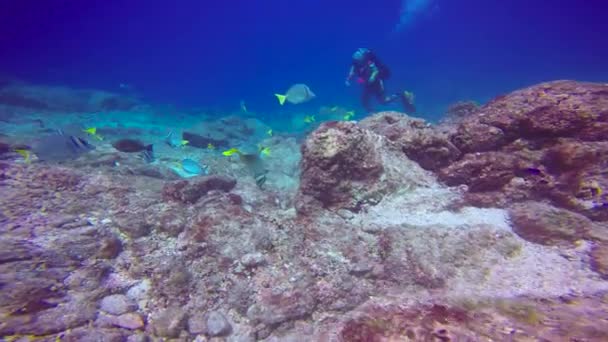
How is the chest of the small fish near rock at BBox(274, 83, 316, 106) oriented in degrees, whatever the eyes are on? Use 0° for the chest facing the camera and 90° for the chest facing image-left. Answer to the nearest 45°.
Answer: approximately 270°

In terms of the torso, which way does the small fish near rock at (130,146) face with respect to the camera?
to the viewer's left

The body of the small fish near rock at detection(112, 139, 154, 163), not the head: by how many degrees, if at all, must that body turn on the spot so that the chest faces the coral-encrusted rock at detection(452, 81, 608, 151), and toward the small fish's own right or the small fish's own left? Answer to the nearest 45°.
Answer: approximately 135° to the small fish's own left

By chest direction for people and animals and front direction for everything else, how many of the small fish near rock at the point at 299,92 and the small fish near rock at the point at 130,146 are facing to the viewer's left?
1

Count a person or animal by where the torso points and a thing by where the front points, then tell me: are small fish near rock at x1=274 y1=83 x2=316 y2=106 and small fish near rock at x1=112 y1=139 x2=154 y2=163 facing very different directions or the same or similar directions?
very different directions

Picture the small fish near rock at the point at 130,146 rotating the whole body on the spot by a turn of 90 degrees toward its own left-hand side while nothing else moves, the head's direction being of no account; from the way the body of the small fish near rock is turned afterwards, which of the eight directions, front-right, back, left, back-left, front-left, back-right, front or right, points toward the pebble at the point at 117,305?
front

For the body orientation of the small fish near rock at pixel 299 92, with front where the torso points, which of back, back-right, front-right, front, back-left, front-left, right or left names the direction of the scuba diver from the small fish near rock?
front-left

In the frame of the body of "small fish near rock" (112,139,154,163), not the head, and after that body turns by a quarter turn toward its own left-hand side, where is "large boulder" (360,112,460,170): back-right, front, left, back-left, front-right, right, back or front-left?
front-left

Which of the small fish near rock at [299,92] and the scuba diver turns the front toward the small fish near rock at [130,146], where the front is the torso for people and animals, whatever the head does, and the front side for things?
the scuba diver

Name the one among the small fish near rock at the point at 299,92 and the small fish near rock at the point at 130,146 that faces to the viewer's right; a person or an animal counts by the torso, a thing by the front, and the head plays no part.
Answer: the small fish near rock at the point at 299,92

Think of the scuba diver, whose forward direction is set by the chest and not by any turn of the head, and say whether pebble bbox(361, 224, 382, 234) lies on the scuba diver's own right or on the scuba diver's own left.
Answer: on the scuba diver's own left
